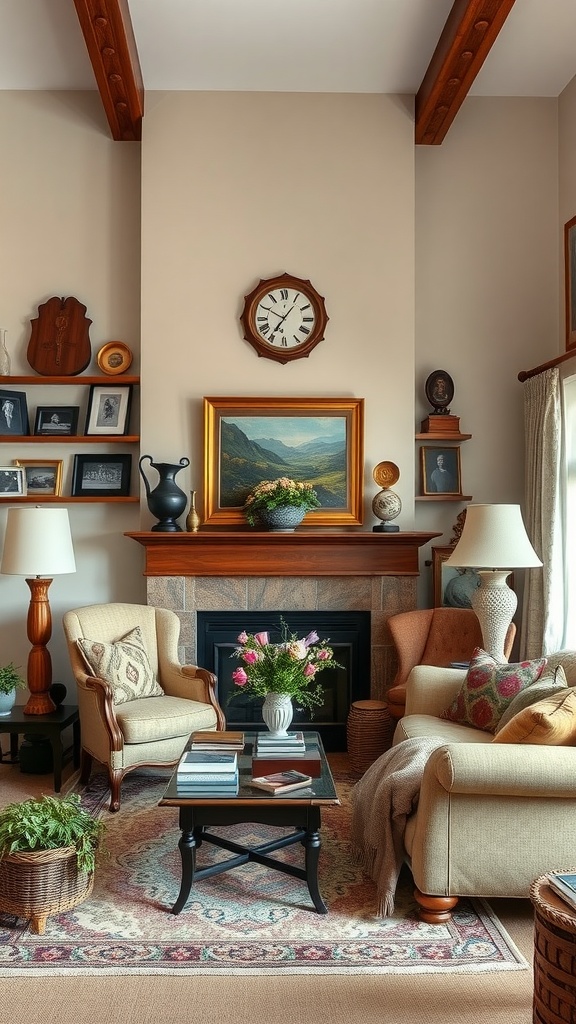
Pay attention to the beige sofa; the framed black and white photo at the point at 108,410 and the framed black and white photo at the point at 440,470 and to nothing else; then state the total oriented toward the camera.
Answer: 2

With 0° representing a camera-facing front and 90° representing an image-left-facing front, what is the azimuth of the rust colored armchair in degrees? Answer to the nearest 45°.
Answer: approximately 45°

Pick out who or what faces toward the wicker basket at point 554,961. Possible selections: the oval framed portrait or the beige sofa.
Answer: the oval framed portrait

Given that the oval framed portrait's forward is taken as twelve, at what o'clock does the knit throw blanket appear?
The knit throw blanket is roughly at 12 o'clock from the oval framed portrait.

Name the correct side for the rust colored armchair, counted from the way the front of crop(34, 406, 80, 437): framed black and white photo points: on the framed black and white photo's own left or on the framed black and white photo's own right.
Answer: on the framed black and white photo's own left

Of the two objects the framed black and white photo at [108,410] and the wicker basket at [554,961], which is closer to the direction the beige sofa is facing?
the framed black and white photo

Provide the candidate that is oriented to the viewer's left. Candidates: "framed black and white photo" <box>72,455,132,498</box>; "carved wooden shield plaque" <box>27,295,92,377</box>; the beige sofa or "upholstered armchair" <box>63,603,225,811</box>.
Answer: the beige sofa

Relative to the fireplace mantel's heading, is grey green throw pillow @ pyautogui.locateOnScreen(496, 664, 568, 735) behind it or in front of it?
in front
